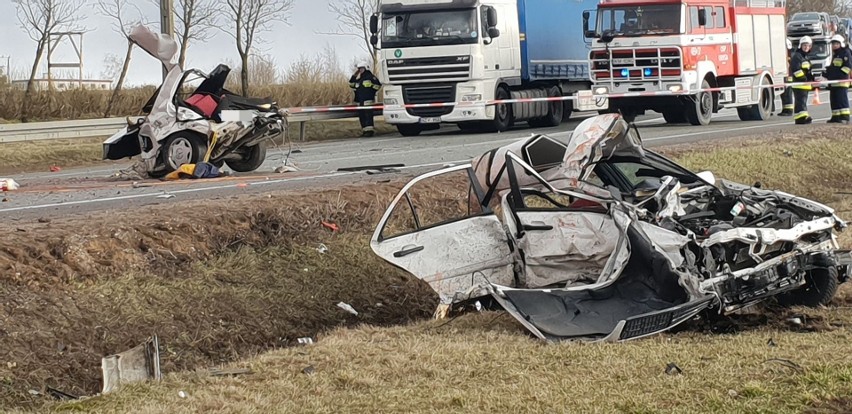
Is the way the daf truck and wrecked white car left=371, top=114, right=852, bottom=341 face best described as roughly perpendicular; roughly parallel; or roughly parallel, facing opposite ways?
roughly perpendicular

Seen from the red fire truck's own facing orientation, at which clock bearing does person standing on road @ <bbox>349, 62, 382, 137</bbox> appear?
The person standing on road is roughly at 2 o'clock from the red fire truck.

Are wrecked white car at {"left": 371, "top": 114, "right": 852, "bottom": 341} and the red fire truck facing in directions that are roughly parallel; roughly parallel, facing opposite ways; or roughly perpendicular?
roughly perpendicular

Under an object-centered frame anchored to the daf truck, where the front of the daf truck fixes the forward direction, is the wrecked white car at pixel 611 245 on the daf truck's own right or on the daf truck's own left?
on the daf truck's own left

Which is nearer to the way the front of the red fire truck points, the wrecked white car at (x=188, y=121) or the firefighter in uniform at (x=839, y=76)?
the wrecked white car

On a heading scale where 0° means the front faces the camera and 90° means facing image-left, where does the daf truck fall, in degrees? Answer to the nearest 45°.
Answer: approximately 45°

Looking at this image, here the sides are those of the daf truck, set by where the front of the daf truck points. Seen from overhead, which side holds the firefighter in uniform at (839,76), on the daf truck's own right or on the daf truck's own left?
on the daf truck's own left

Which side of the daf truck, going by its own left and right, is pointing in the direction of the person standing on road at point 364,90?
right

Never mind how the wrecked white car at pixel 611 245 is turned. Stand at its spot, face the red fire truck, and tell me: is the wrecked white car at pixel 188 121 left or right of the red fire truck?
left
